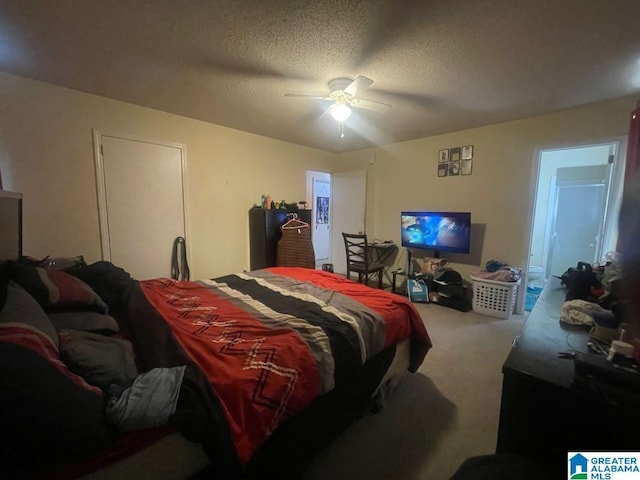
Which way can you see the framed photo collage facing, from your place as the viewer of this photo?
facing the viewer and to the left of the viewer

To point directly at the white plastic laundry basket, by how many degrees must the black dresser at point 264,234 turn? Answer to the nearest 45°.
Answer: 0° — it already faces it

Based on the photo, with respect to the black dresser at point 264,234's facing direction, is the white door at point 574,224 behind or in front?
in front

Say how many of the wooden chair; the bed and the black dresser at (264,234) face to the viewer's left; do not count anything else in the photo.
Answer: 0

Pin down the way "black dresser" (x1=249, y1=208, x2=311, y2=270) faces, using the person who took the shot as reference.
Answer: facing the viewer and to the right of the viewer

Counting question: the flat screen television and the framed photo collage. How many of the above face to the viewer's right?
0

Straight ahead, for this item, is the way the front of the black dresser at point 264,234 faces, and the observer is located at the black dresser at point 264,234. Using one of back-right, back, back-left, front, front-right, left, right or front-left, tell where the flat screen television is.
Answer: front-left

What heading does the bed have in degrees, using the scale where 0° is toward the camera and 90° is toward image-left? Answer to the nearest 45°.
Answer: approximately 225°

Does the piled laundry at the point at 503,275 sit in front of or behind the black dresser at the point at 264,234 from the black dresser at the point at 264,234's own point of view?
in front
